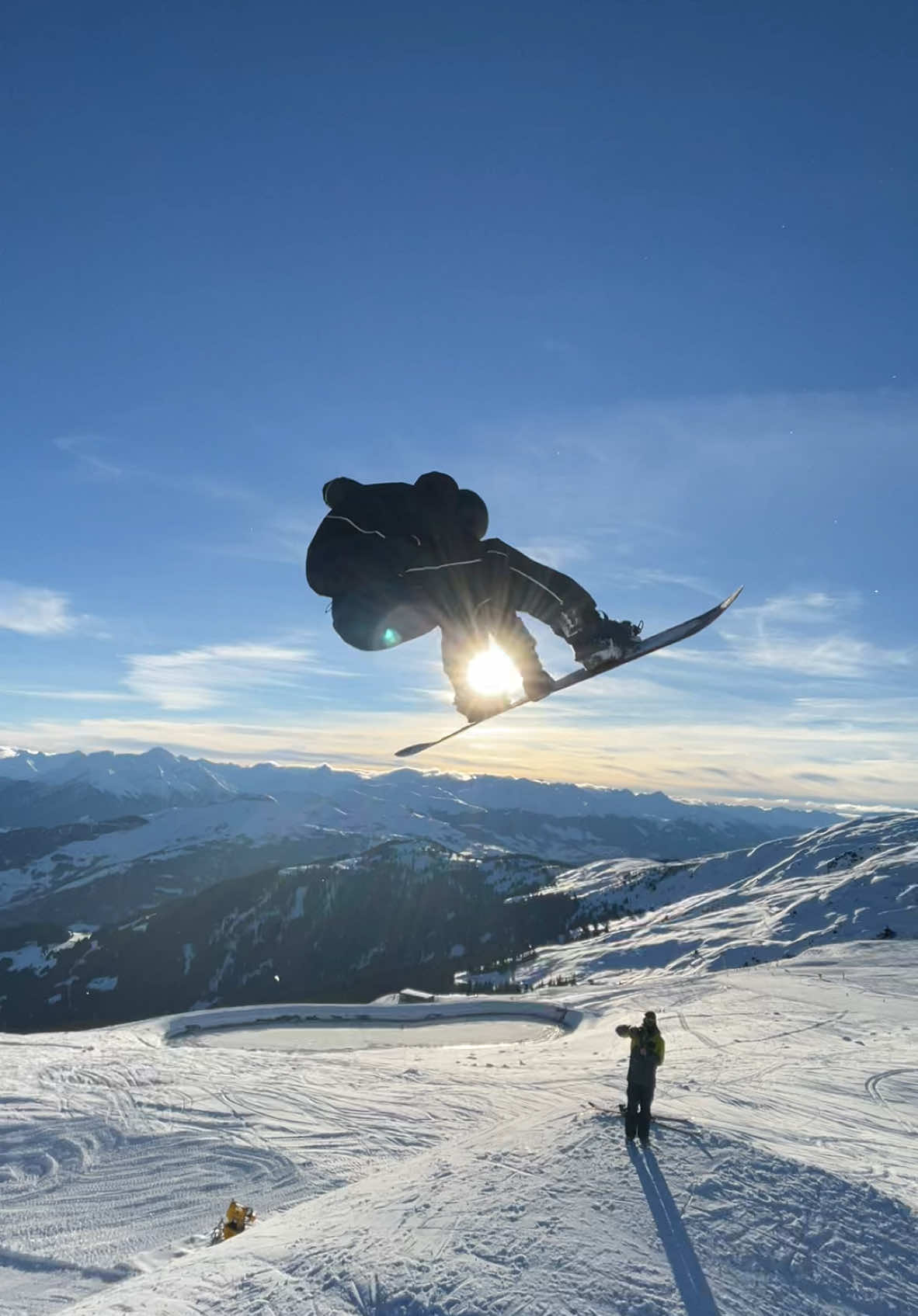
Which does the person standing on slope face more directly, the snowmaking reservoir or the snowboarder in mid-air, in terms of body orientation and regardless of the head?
the snowboarder in mid-air

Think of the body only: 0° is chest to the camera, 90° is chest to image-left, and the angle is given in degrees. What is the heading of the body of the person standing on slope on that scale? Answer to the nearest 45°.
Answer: approximately 0°
